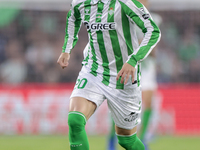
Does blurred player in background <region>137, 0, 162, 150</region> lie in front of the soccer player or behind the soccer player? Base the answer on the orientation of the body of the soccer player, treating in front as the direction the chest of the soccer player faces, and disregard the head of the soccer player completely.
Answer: behind

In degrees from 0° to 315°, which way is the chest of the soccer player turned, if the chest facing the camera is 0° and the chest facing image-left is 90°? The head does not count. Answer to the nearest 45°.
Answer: approximately 45°
